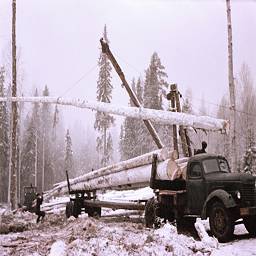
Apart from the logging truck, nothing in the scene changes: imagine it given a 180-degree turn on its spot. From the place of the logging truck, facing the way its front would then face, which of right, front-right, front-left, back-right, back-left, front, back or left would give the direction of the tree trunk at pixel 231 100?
front-right

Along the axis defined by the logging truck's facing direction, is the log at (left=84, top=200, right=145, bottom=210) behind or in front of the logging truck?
behind

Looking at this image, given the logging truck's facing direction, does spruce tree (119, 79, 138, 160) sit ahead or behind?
behind

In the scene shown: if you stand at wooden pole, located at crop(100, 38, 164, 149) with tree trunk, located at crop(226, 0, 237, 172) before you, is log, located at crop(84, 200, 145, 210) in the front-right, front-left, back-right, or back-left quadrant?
back-right

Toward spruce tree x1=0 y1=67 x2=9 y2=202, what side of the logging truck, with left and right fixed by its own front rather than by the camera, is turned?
back

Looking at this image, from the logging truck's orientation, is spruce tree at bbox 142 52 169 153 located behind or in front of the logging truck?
behind

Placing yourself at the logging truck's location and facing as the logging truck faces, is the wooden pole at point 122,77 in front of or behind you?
behind

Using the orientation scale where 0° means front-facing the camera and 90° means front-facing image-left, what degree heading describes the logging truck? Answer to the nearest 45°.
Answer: approximately 315°
